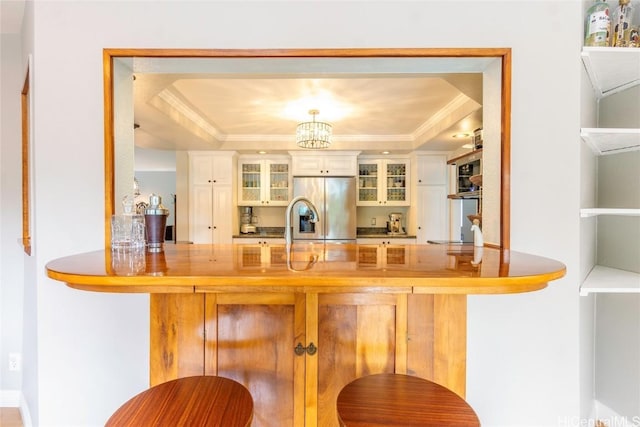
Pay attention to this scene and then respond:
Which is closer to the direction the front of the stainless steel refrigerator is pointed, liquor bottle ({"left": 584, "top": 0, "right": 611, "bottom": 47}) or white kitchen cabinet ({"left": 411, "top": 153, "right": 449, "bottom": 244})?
the liquor bottle

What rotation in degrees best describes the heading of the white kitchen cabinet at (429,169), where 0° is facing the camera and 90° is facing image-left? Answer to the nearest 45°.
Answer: approximately 0°

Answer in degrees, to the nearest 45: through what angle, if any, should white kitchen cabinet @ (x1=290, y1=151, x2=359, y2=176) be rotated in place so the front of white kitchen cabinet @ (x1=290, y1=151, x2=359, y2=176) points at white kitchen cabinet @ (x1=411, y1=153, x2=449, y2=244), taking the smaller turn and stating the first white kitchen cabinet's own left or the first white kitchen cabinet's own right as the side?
approximately 90° to the first white kitchen cabinet's own left

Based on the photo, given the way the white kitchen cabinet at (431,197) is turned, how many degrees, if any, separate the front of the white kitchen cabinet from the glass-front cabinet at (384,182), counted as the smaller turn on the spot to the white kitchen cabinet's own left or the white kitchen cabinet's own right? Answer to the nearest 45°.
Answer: approximately 90° to the white kitchen cabinet's own right
